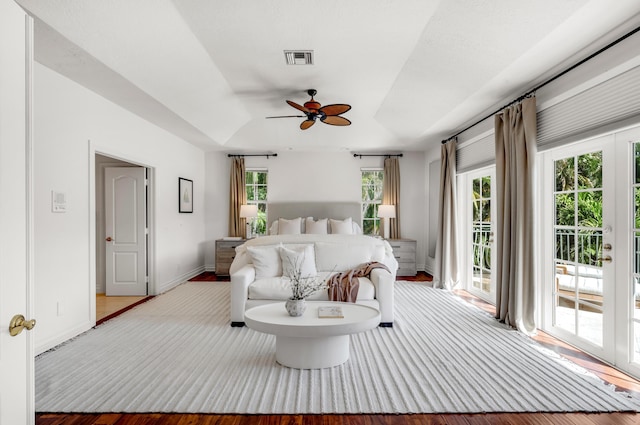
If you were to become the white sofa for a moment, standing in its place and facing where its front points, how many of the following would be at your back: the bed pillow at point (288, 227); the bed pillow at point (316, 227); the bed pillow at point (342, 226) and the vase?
3

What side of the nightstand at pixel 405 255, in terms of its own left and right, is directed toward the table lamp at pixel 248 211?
right

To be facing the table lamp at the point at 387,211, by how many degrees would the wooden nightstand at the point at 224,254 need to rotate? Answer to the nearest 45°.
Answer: approximately 90° to its left

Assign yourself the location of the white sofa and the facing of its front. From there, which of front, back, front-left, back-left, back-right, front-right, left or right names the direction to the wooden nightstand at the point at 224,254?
back-right

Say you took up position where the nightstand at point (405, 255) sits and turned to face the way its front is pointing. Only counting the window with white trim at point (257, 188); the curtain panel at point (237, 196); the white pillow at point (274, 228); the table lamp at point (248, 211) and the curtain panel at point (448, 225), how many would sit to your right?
4

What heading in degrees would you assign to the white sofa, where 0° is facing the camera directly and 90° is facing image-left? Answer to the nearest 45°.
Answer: approximately 0°

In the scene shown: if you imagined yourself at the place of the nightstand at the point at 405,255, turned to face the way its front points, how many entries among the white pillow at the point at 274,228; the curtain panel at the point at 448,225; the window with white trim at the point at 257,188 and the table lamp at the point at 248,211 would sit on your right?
3

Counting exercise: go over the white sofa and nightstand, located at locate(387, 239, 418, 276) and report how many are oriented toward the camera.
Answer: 2

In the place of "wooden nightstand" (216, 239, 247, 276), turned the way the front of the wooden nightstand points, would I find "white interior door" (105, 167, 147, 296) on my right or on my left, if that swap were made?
on my right

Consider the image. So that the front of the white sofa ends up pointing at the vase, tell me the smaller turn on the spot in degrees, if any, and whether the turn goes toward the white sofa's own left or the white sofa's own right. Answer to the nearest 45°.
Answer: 0° — it already faces it

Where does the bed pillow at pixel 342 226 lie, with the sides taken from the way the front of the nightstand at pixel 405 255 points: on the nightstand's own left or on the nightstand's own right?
on the nightstand's own right
